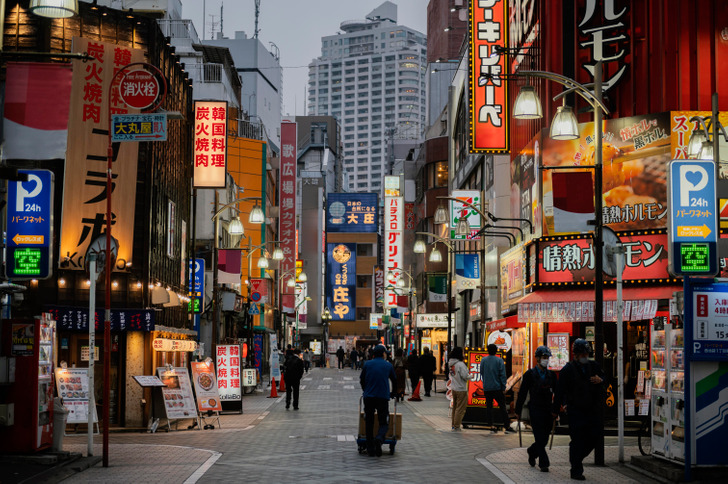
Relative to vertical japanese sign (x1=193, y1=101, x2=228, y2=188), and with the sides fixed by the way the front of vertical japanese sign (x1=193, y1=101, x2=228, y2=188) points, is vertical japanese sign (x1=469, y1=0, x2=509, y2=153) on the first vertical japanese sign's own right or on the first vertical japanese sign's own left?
on the first vertical japanese sign's own left

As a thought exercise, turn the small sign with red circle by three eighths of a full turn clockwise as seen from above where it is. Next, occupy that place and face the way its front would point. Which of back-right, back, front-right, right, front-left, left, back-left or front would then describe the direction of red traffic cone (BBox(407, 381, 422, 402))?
right

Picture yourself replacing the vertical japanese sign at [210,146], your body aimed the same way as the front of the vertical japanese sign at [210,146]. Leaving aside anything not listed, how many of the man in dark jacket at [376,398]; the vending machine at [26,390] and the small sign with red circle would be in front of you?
3

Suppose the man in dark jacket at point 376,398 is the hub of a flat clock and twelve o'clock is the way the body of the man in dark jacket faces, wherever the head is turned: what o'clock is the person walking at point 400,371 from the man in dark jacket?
The person walking is roughly at 12 o'clock from the man in dark jacket.

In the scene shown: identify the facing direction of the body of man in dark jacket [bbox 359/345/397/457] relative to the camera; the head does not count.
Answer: away from the camera

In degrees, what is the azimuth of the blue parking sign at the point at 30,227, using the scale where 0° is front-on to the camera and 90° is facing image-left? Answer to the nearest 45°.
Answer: approximately 0°

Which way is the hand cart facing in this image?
away from the camera
